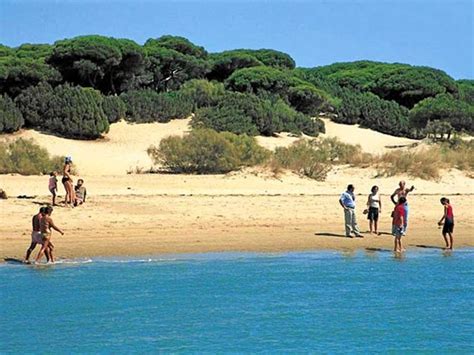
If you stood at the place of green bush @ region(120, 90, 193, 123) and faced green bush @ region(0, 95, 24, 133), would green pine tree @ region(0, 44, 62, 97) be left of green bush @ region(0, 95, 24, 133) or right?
right

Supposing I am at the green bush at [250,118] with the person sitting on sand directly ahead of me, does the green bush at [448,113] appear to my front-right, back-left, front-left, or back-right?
back-left

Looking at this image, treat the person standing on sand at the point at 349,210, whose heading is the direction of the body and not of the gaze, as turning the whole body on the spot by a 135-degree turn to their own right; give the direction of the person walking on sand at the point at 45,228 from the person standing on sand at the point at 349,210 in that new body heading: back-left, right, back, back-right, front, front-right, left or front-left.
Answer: front-left

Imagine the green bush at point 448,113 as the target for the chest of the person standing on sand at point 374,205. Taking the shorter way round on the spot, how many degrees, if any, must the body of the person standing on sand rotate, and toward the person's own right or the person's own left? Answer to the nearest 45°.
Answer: approximately 180°

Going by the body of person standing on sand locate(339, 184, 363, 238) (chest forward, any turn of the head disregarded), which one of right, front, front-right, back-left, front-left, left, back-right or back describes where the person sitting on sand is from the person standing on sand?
back-right

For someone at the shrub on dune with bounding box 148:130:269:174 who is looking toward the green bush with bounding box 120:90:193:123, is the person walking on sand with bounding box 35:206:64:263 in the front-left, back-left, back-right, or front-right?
back-left

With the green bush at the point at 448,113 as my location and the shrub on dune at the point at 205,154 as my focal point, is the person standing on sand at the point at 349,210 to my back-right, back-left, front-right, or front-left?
front-left

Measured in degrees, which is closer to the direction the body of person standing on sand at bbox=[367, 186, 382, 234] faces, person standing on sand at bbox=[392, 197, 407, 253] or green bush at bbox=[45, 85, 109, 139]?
the person standing on sand

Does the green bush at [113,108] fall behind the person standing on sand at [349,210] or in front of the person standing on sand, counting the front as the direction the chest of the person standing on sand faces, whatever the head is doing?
behind

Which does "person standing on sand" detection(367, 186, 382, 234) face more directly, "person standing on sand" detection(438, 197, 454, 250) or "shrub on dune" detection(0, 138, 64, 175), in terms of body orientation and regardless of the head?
the person standing on sand

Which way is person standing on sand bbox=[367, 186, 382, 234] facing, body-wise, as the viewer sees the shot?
toward the camera

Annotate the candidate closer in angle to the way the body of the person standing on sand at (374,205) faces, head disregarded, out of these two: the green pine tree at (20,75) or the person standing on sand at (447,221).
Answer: the person standing on sand

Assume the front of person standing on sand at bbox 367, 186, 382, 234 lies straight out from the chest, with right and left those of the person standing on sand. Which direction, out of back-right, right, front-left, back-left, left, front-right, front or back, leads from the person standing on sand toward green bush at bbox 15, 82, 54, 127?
back-right

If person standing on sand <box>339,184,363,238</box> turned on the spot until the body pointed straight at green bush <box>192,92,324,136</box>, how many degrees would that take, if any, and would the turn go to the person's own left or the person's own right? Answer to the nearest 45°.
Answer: approximately 135° to the person's own left

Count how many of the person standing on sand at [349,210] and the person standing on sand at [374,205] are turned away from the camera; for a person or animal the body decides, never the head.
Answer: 0

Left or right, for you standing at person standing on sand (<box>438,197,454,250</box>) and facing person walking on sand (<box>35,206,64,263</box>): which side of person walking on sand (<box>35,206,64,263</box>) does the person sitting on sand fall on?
right

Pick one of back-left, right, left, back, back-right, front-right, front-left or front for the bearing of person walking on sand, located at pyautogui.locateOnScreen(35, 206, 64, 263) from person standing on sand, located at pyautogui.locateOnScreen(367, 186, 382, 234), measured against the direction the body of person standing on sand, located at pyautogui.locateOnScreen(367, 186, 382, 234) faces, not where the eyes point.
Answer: front-right
